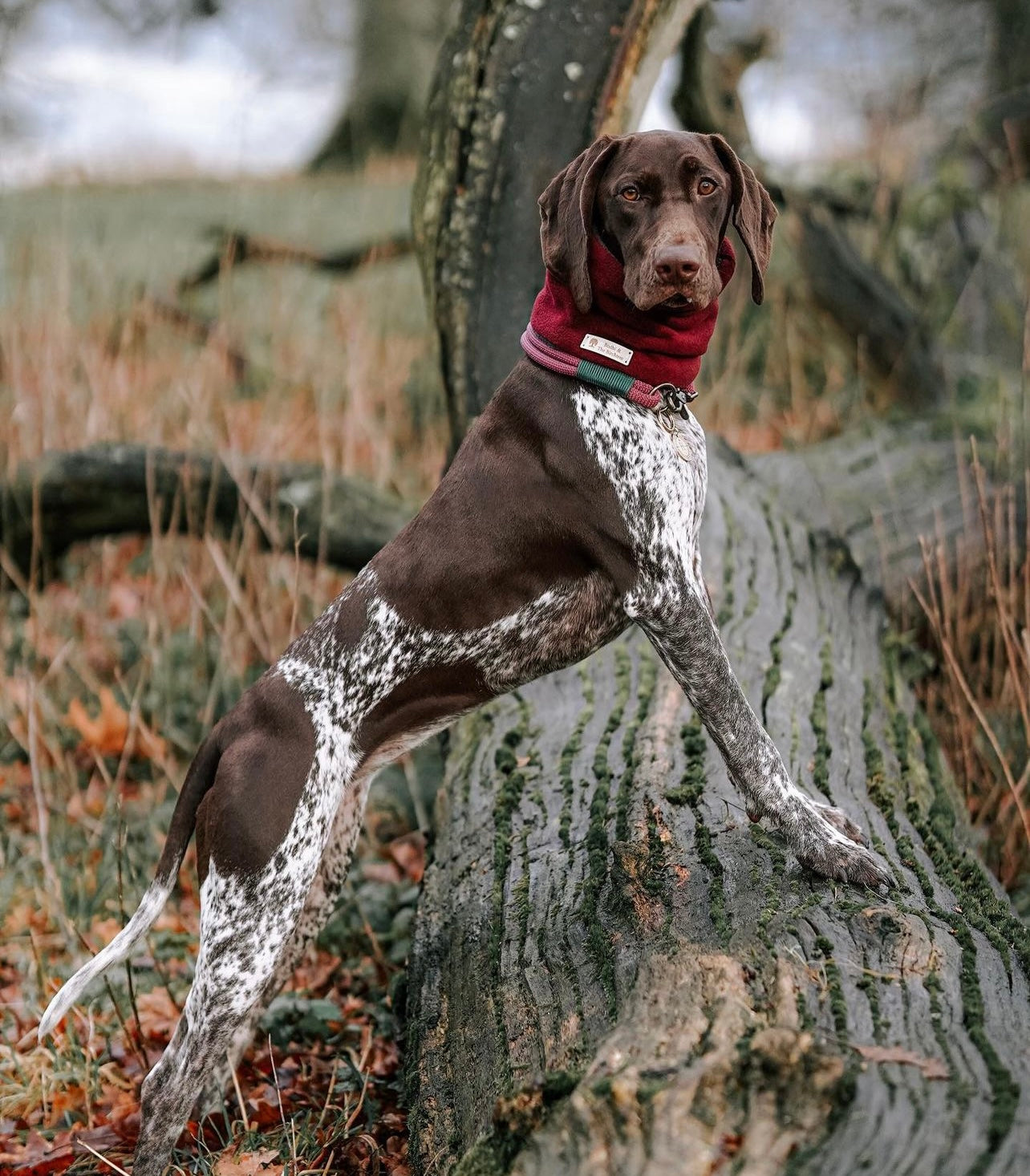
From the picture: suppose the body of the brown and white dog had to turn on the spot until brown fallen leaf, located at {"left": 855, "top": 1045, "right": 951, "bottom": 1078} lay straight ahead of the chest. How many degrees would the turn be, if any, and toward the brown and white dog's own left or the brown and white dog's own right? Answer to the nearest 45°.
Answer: approximately 45° to the brown and white dog's own right

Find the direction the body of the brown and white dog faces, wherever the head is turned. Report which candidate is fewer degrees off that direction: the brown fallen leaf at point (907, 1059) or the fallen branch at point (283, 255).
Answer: the brown fallen leaf

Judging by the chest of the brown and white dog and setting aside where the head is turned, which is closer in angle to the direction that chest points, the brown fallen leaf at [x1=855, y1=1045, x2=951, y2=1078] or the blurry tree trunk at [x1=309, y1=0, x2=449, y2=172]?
the brown fallen leaf

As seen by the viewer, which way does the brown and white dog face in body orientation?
to the viewer's right

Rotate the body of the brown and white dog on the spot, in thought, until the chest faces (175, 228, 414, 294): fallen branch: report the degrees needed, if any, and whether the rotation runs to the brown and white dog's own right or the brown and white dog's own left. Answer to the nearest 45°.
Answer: approximately 90° to the brown and white dog's own left

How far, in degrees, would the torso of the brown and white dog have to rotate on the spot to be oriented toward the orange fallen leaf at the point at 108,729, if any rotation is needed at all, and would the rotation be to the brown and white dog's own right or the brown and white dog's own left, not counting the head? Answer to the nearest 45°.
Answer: approximately 135° to the brown and white dog's own left

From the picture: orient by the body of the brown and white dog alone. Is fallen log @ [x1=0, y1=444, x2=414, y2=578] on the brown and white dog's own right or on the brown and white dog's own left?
on the brown and white dog's own left

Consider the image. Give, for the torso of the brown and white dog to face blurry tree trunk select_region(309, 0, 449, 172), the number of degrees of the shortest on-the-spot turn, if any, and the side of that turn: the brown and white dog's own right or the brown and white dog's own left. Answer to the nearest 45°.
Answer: approximately 90° to the brown and white dog's own left
